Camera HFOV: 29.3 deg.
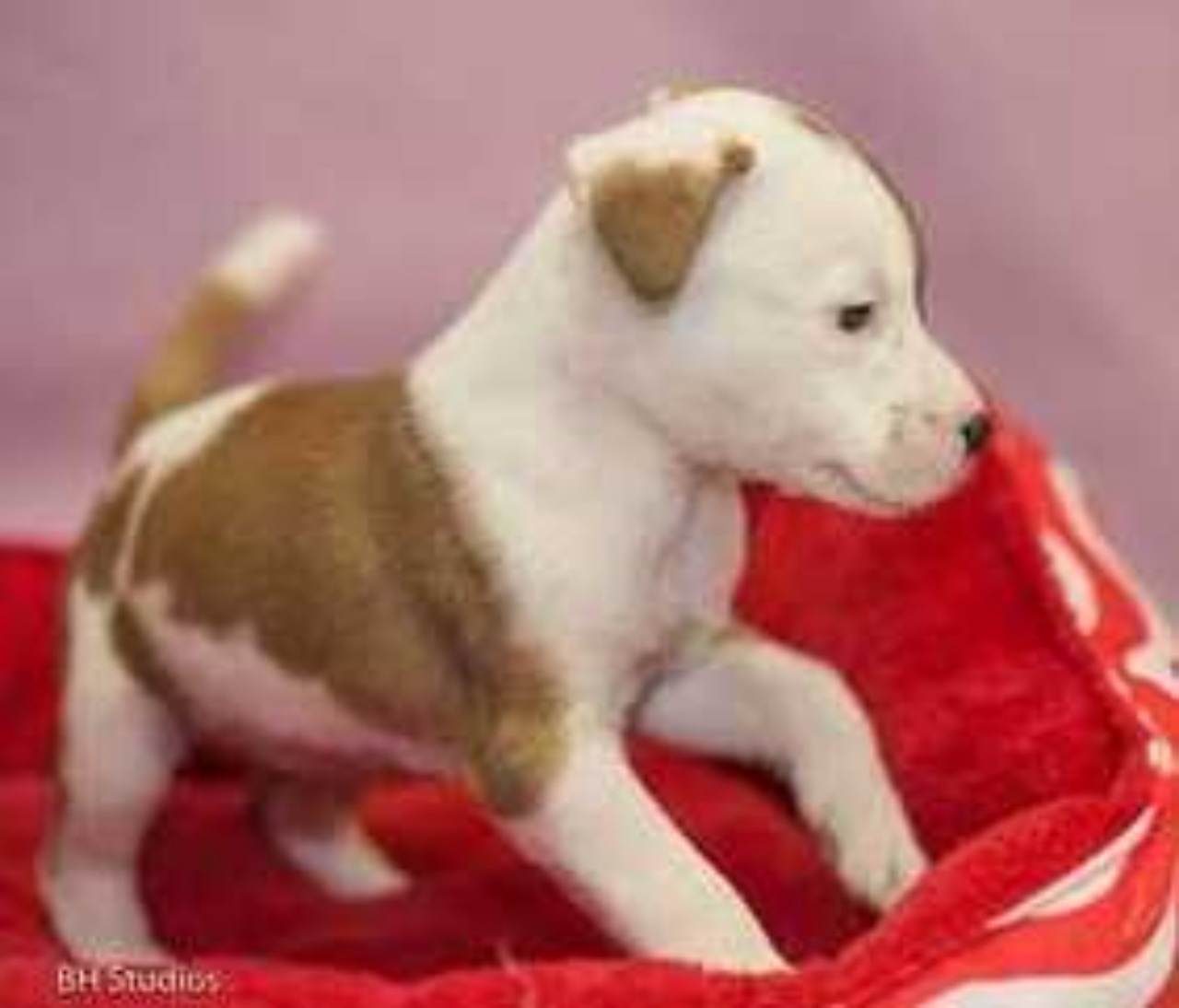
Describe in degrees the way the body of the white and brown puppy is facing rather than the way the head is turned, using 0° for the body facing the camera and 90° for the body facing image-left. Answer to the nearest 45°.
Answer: approximately 270°
